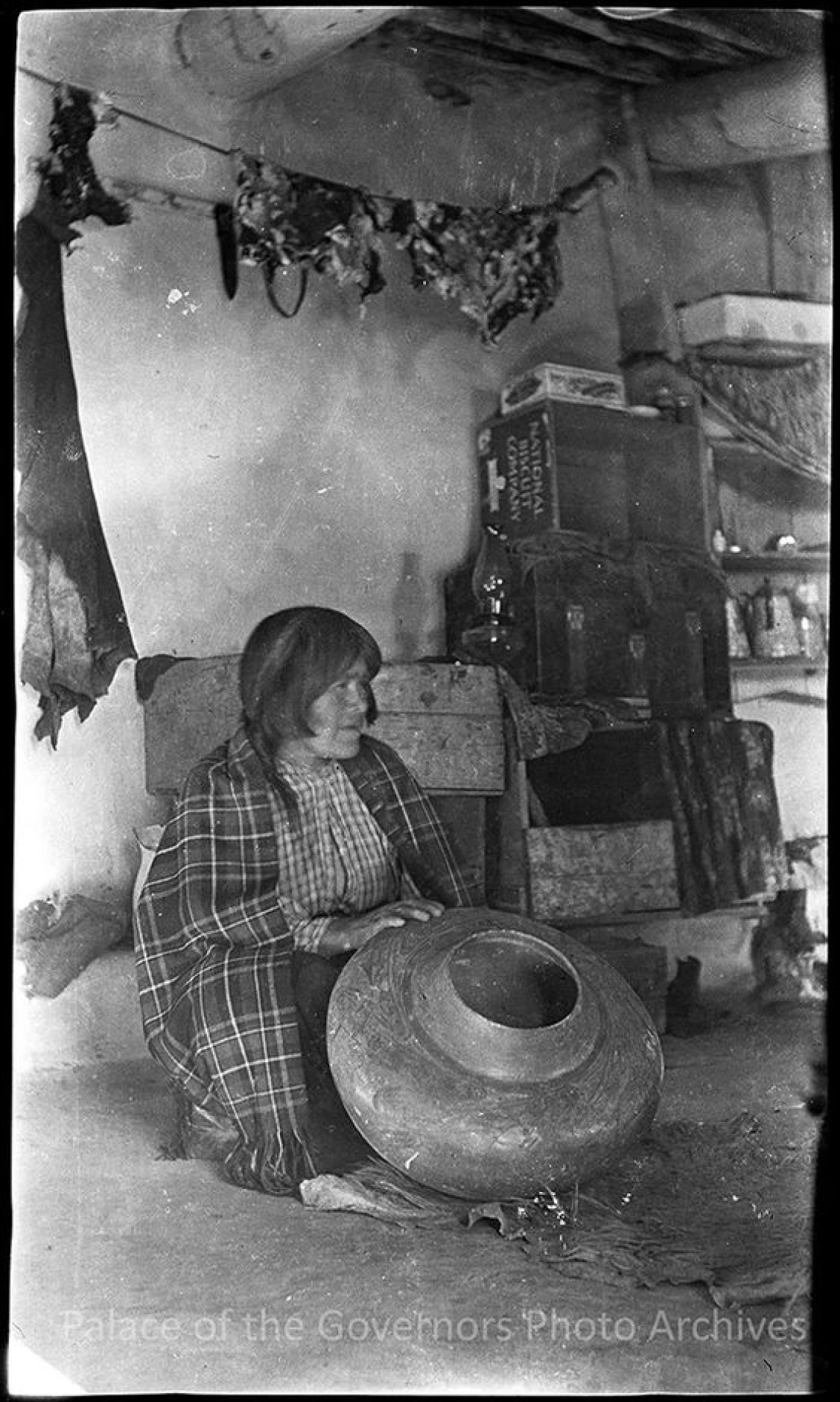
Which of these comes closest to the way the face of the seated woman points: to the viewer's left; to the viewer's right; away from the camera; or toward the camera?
to the viewer's right

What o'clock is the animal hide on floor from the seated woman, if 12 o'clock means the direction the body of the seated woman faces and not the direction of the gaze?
The animal hide on floor is roughly at 11 o'clock from the seated woman.

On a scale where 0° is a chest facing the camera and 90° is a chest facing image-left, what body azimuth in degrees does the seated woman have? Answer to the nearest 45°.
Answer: approximately 315°

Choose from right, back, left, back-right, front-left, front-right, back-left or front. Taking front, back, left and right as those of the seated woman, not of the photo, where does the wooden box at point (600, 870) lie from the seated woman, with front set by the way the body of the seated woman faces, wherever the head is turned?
front-left
